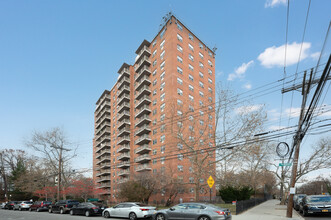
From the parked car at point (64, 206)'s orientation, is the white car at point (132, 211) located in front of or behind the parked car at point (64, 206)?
behind

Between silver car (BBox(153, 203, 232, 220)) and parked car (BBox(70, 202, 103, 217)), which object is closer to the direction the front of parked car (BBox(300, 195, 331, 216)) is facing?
the silver car

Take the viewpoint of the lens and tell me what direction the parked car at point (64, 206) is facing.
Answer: facing away from the viewer and to the left of the viewer

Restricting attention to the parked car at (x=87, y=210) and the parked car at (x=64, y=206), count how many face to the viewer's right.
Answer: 0

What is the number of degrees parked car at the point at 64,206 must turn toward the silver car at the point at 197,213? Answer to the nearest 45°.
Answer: approximately 135° to its left

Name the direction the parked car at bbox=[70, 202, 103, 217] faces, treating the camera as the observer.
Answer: facing away from the viewer and to the left of the viewer

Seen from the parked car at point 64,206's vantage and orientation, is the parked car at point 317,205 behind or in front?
behind
